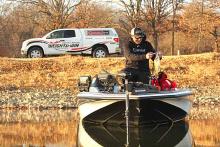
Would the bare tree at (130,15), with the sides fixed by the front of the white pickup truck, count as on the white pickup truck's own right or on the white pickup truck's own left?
on the white pickup truck's own right

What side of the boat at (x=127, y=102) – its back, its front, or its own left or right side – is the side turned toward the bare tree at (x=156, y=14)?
back

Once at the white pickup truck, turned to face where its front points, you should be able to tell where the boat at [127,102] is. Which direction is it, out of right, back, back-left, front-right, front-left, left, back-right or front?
left

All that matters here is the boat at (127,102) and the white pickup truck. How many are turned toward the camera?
1

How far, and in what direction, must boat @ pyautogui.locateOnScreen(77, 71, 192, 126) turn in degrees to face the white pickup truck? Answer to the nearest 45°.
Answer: approximately 180°

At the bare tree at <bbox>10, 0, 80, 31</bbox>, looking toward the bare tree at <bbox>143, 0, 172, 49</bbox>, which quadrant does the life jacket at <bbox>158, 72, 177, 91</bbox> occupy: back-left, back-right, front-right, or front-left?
front-right

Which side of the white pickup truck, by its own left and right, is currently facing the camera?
left

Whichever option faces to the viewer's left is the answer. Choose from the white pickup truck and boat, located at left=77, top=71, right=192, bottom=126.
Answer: the white pickup truck

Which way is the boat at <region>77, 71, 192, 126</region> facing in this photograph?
toward the camera

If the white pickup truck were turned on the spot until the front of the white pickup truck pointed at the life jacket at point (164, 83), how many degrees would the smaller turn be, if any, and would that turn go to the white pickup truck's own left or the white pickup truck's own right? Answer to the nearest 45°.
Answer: approximately 90° to the white pickup truck's own left

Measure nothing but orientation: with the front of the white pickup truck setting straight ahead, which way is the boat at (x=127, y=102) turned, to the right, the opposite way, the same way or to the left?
to the left

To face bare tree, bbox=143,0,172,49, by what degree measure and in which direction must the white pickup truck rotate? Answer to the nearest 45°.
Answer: approximately 135° to its right

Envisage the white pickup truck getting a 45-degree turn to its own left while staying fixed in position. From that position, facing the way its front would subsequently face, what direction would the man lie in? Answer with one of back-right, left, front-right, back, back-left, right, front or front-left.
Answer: front-left

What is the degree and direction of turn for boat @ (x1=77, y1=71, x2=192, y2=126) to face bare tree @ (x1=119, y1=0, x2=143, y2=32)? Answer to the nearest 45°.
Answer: approximately 180°
